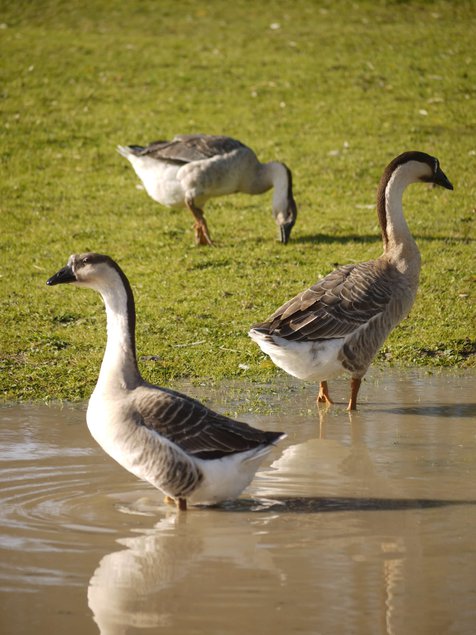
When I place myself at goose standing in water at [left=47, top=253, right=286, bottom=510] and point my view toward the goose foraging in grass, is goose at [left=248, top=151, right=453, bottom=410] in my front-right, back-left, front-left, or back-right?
front-right

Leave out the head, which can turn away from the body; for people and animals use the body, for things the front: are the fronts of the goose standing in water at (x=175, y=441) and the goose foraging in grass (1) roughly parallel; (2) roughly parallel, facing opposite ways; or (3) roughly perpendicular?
roughly parallel, facing opposite ways

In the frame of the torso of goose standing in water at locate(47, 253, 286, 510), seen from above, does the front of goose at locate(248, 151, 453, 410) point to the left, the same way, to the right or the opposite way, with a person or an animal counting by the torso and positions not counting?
the opposite way

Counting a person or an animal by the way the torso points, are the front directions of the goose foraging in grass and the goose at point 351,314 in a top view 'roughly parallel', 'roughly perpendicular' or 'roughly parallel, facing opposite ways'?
roughly parallel

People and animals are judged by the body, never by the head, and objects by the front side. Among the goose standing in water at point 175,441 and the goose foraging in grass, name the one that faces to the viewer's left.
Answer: the goose standing in water

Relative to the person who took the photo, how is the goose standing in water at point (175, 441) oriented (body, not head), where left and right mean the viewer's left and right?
facing to the left of the viewer

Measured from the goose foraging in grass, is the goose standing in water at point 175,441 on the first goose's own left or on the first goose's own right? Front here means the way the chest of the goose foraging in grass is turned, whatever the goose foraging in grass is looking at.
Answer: on the first goose's own right

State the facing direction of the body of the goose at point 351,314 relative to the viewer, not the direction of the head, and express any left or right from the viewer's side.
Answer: facing to the right of the viewer

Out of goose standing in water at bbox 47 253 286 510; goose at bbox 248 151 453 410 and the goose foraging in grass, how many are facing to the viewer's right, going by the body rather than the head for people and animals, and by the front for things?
2

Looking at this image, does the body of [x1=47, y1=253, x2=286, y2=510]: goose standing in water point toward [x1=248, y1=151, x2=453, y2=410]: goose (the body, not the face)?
no

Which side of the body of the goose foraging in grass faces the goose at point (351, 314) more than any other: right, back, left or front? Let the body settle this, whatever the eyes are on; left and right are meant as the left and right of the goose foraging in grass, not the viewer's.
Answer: right

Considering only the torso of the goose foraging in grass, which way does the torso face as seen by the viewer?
to the viewer's right

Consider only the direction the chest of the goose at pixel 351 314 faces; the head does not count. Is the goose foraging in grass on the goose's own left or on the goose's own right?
on the goose's own left
